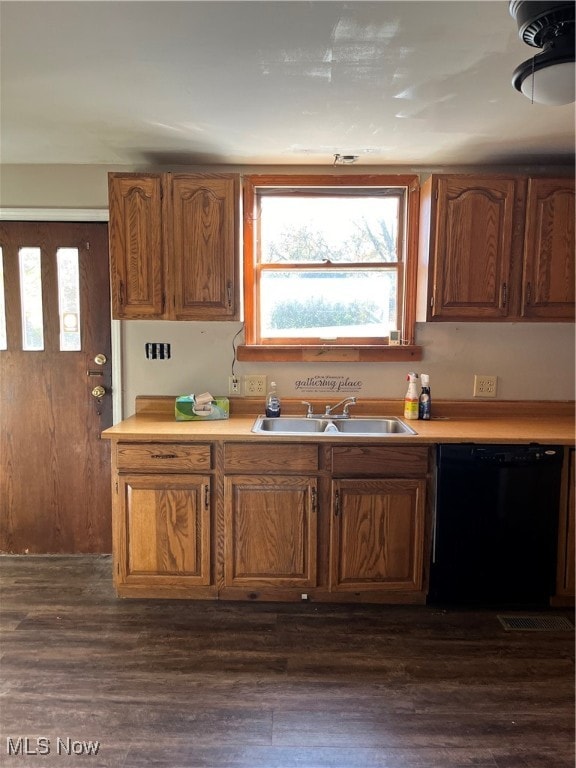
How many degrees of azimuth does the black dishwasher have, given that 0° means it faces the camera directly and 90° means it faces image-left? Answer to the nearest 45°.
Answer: approximately 0°

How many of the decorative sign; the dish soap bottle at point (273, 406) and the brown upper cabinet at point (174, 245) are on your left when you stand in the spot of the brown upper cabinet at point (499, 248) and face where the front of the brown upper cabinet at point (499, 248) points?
0

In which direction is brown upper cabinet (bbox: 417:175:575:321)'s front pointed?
toward the camera

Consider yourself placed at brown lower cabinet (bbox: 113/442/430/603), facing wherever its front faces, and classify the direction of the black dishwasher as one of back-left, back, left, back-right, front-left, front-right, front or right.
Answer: left

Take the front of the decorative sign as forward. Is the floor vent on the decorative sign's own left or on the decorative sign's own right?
on the decorative sign's own left

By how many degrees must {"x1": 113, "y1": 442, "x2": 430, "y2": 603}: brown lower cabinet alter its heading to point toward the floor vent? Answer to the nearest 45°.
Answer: approximately 90° to its left

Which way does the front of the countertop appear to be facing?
toward the camera

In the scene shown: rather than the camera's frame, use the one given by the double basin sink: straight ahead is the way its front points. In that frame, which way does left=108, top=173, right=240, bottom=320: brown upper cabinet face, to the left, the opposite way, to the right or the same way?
the same way

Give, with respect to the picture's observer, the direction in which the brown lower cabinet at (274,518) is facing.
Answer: facing the viewer
